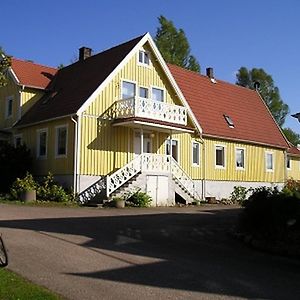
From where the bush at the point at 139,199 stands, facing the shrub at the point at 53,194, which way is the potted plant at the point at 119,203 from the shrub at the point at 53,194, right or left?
left

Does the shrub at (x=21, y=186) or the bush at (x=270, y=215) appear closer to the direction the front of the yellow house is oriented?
the bush

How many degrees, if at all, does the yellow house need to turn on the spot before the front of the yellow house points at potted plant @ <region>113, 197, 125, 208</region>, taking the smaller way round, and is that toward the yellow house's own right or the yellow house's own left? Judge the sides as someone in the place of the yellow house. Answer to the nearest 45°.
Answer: approximately 45° to the yellow house's own right

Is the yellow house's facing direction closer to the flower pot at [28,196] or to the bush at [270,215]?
the bush

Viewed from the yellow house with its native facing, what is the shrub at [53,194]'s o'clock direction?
The shrub is roughly at 3 o'clock from the yellow house.

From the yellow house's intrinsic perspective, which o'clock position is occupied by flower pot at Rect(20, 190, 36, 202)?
The flower pot is roughly at 3 o'clock from the yellow house.

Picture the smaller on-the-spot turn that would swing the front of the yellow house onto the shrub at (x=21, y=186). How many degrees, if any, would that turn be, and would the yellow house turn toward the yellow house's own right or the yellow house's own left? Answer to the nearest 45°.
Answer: approximately 90° to the yellow house's own right

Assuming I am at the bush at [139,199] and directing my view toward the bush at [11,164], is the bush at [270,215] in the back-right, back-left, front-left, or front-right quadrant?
back-left

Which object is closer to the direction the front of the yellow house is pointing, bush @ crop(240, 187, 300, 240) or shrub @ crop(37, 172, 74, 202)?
the bush

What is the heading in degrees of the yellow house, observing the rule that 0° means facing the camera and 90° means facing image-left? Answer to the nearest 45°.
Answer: approximately 315°
